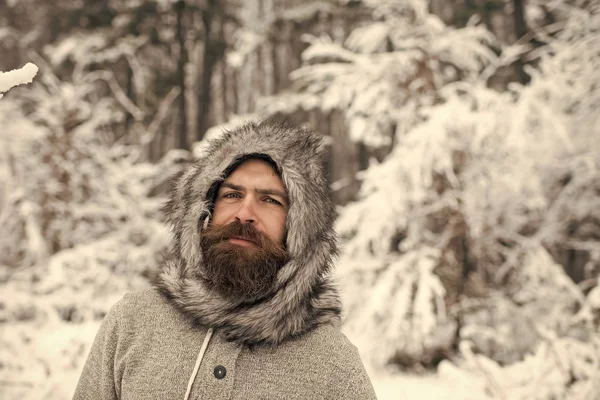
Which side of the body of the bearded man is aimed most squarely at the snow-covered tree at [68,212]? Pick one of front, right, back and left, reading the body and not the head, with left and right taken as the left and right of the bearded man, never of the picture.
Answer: back

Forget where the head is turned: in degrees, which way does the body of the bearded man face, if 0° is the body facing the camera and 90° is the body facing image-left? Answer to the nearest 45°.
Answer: approximately 0°

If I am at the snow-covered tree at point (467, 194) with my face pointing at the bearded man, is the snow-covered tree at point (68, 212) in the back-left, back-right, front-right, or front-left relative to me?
front-right

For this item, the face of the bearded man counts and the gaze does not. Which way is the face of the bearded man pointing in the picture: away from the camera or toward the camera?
toward the camera

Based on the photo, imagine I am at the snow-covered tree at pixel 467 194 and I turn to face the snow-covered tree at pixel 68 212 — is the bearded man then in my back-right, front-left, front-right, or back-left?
front-left

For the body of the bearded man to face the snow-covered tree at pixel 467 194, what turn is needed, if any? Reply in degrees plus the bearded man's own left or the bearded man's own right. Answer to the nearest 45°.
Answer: approximately 135° to the bearded man's own left
